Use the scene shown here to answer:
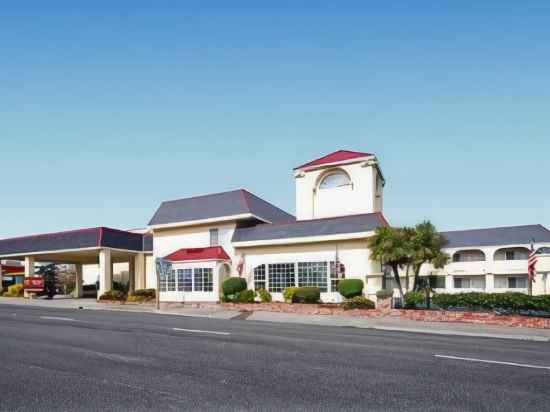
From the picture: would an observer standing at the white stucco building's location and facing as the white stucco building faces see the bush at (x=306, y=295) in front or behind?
in front

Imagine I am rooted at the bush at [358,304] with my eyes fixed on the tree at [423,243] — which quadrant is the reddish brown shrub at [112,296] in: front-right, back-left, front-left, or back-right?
back-left

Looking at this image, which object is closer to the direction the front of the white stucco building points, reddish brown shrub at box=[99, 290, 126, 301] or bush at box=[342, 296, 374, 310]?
the bush

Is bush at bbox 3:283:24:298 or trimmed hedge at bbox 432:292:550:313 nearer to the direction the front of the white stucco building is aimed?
the trimmed hedge

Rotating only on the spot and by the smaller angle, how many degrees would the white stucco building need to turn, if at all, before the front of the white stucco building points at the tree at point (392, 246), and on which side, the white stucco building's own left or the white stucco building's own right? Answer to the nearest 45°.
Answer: approximately 45° to the white stucco building's own left

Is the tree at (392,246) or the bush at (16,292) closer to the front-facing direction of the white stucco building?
the tree

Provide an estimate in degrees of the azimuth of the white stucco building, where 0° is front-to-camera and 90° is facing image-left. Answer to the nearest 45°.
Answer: approximately 0°
